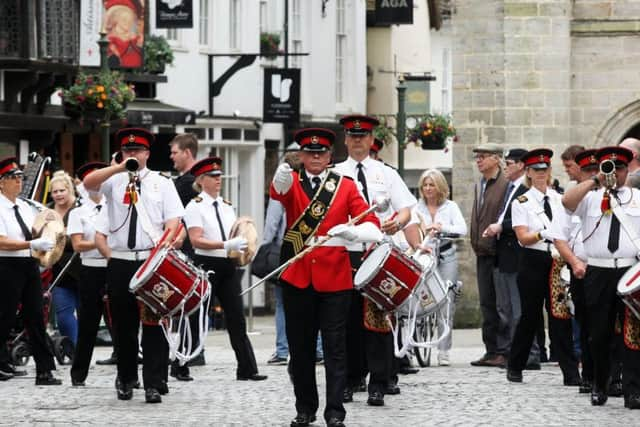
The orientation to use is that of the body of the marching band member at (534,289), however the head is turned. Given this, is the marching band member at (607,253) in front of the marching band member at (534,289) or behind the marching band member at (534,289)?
in front

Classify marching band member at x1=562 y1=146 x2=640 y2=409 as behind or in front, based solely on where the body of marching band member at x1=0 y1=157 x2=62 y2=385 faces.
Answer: in front

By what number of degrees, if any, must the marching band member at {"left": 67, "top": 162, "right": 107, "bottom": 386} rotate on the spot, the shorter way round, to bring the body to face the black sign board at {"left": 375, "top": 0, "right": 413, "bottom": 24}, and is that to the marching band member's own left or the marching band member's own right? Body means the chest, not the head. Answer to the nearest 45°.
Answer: approximately 135° to the marching band member's own left

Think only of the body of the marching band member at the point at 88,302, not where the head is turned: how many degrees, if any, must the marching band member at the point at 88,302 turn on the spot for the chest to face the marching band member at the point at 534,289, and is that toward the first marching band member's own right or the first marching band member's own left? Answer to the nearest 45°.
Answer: approximately 45° to the first marching band member's own left

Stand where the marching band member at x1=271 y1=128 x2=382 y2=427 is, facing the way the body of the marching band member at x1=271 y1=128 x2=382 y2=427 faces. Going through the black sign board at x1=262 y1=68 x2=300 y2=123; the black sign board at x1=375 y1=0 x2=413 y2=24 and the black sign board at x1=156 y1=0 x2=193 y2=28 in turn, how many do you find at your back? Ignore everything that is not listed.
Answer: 3

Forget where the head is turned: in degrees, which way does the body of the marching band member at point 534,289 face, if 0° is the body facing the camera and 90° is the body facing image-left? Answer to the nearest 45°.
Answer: approximately 315°
